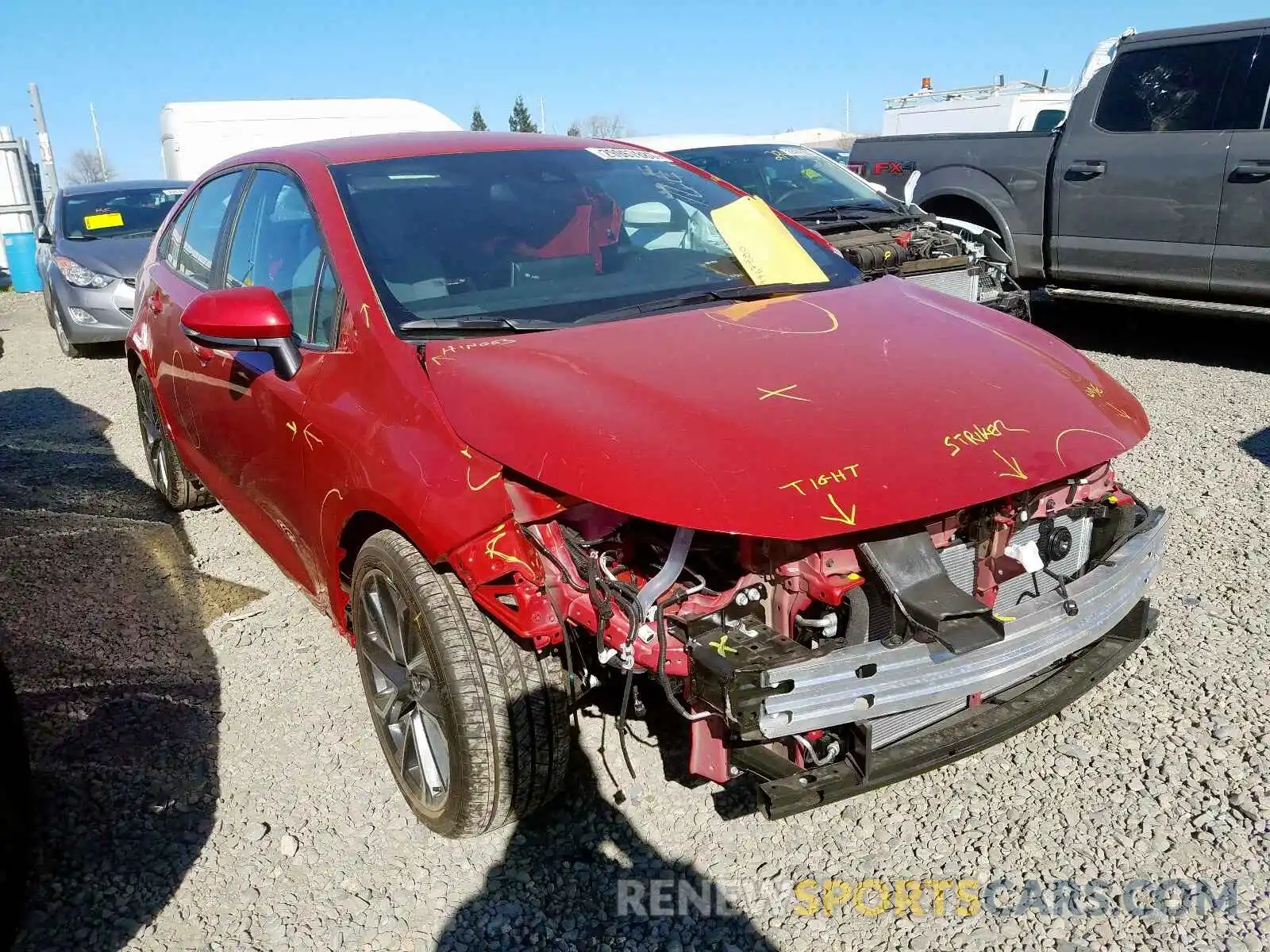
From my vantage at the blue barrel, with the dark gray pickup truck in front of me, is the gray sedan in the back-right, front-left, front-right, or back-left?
front-right

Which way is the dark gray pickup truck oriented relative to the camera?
to the viewer's right

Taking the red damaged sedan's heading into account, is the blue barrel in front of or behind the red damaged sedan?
behind

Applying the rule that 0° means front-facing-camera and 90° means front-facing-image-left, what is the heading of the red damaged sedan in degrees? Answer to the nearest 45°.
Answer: approximately 315°

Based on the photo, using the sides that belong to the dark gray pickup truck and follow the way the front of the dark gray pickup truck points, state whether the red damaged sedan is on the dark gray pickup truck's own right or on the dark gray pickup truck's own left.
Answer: on the dark gray pickup truck's own right

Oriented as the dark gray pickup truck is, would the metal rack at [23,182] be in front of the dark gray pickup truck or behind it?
behind
